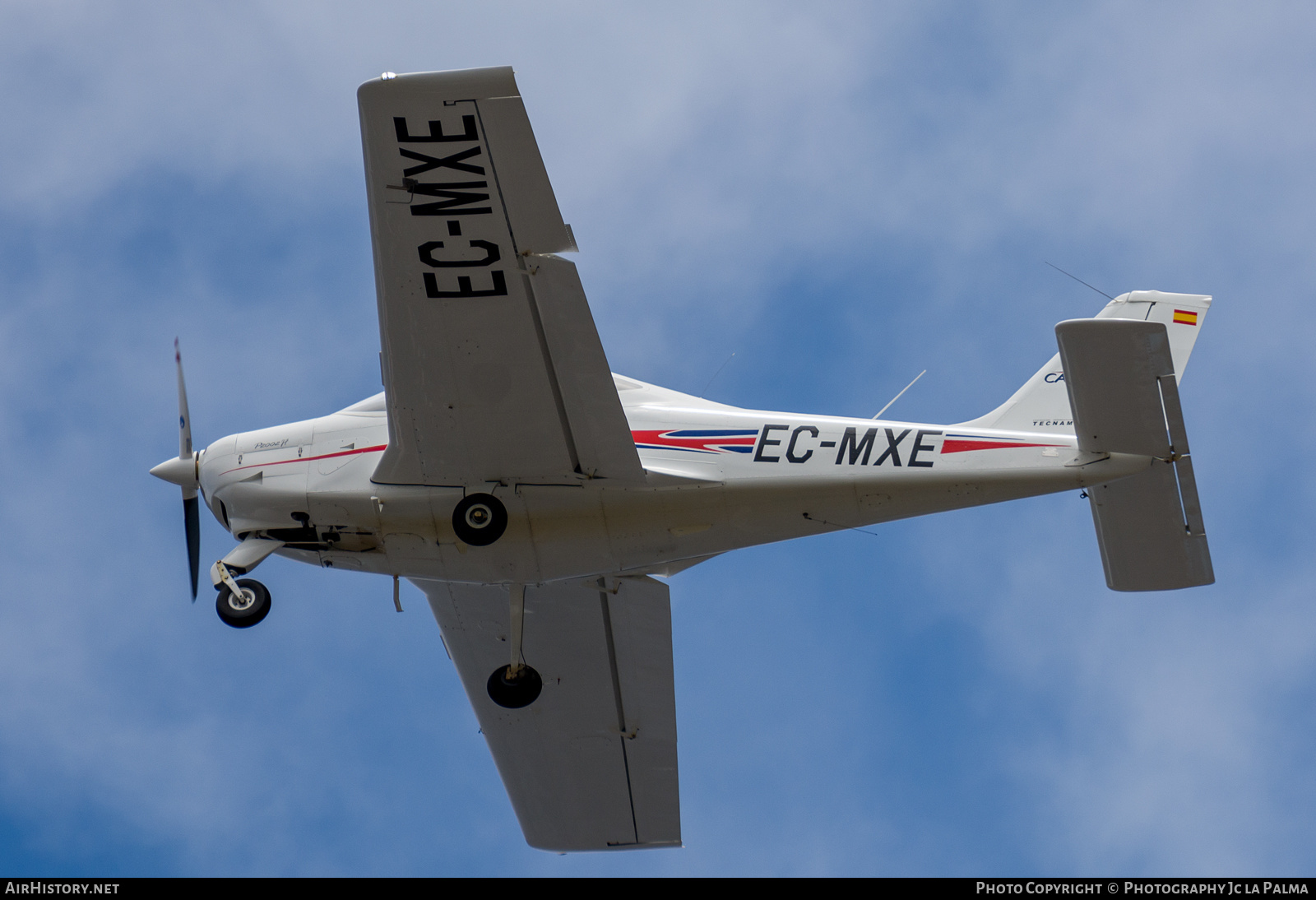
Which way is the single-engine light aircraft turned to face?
to the viewer's left
